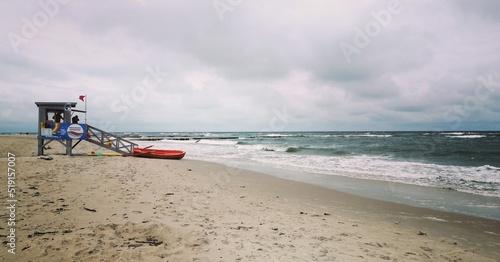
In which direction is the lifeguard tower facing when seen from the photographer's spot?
facing to the right of the viewer

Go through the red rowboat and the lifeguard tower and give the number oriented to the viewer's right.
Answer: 2

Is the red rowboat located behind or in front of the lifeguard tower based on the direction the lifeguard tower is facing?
in front

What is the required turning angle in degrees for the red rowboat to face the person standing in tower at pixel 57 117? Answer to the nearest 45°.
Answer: approximately 180°

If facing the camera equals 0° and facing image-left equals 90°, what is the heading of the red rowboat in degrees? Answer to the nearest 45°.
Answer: approximately 270°
